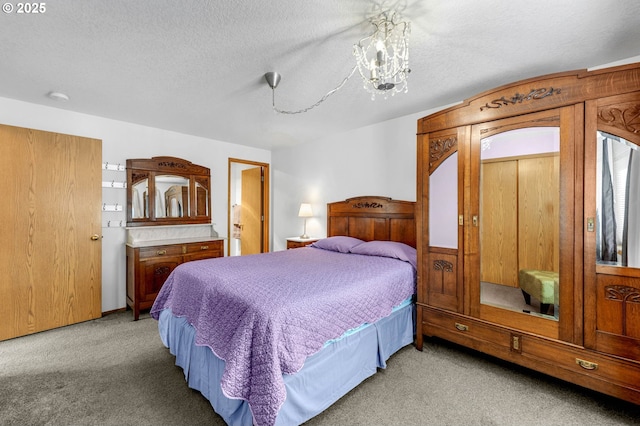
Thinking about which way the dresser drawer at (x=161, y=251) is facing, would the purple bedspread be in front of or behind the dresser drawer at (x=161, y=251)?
in front

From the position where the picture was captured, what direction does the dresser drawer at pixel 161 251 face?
facing the viewer

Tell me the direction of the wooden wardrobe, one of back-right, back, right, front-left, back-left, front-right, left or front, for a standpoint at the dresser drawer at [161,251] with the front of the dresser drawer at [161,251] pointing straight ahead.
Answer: front-left

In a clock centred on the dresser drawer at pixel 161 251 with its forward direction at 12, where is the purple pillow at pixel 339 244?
The purple pillow is roughly at 10 o'clock from the dresser drawer.

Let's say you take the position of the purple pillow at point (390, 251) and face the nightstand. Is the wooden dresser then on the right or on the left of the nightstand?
left

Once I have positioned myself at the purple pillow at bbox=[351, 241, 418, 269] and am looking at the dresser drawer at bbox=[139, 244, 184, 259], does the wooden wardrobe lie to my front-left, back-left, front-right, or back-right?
back-left

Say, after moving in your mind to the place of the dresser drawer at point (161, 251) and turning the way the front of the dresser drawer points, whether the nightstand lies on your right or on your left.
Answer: on your left

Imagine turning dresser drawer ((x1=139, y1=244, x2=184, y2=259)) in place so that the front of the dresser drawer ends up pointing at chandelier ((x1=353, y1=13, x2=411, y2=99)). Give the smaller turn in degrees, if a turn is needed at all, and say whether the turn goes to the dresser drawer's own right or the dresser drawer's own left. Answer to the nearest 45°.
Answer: approximately 45° to the dresser drawer's own left
